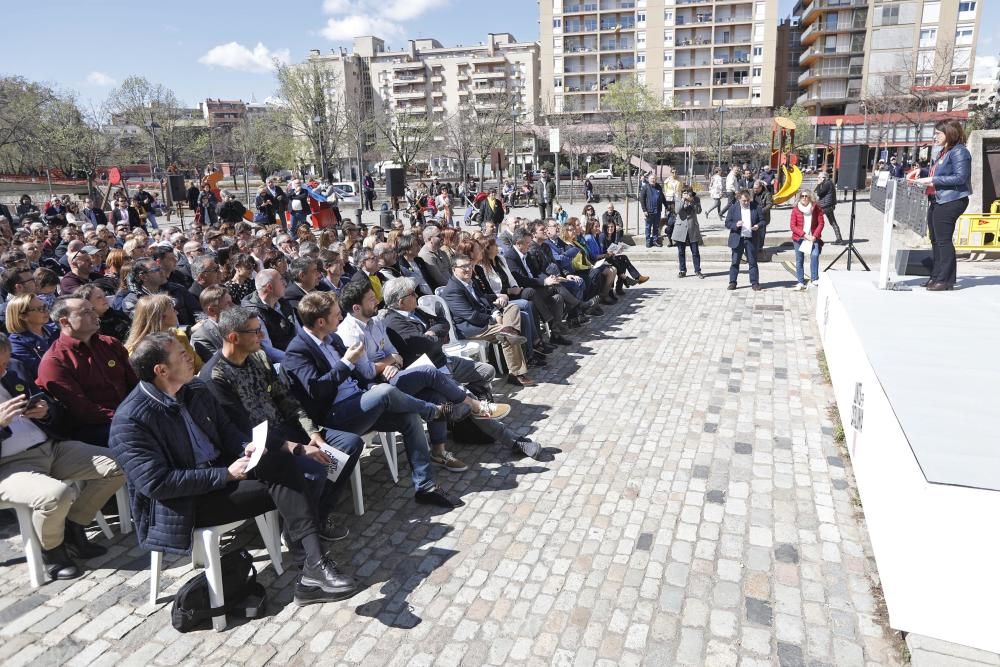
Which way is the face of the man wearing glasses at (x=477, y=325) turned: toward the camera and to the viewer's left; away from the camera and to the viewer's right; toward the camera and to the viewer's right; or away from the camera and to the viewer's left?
toward the camera and to the viewer's right

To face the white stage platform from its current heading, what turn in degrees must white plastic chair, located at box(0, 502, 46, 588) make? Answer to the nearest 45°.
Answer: approximately 45° to its right

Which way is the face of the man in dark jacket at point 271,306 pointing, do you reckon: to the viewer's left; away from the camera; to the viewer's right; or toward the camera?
to the viewer's right

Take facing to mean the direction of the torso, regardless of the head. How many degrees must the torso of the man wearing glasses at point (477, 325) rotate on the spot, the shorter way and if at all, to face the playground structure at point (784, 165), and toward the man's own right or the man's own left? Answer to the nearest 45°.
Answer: approximately 90° to the man's own left

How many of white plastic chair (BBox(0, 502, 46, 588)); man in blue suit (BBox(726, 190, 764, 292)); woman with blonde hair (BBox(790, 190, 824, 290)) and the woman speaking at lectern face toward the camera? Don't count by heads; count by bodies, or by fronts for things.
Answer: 2

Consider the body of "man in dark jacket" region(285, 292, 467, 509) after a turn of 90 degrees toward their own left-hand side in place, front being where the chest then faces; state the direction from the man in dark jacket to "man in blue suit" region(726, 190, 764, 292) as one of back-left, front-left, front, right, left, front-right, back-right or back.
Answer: front-right

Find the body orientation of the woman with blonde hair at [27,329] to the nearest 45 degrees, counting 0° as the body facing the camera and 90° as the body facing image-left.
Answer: approximately 315°

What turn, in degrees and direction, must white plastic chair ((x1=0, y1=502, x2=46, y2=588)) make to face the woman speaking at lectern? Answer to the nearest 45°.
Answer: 0° — it already faces them

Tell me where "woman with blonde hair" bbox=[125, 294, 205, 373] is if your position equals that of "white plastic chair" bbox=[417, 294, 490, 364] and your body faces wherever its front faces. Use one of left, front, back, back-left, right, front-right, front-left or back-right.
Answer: back-right

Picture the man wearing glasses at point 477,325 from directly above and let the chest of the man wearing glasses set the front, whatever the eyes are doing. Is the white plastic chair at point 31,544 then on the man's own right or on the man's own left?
on the man's own right

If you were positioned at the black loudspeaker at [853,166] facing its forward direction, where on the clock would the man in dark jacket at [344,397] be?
The man in dark jacket is roughly at 11 o'clock from the black loudspeaker.

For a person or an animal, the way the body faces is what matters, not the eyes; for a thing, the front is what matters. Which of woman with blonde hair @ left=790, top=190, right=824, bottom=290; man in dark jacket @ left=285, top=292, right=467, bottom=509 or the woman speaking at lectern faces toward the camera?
the woman with blonde hair

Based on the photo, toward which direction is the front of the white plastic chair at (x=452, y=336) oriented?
to the viewer's right

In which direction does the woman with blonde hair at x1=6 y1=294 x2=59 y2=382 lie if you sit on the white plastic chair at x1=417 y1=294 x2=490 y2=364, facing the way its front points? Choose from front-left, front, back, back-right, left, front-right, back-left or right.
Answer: back-right

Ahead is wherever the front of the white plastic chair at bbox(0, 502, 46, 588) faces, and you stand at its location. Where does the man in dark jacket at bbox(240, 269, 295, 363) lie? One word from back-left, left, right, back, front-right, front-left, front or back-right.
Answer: front-left

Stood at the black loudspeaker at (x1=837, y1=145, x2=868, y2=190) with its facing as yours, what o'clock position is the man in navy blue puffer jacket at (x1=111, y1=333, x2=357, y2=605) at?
The man in navy blue puffer jacket is roughly at 11 o'clock from the black loudspeaker.

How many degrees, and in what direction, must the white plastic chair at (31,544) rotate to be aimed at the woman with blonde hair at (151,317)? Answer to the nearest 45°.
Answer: approximately 45° to its left

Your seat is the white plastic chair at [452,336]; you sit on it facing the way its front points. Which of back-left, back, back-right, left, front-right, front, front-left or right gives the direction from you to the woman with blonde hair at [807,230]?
front-left
